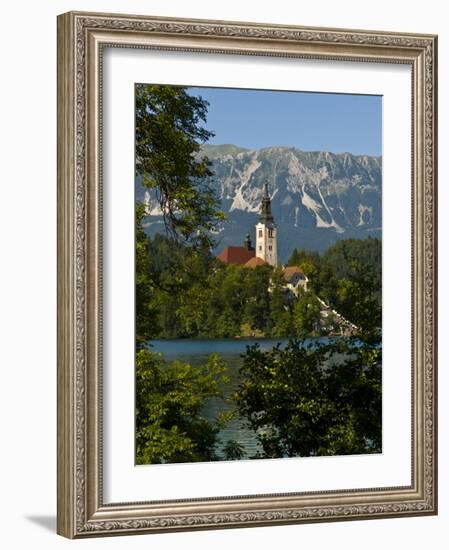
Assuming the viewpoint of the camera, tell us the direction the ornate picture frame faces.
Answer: facing the viewer and to the right of the viewer
